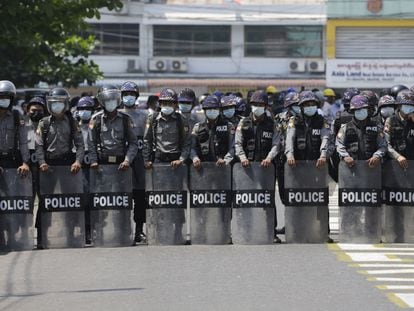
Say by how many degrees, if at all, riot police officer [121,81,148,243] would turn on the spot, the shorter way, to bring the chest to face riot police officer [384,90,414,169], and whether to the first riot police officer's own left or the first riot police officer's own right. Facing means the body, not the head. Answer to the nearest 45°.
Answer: approximately 90° to the first riot police officer's own left

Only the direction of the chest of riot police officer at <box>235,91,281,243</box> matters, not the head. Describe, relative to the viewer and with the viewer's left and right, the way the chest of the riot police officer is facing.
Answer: facing the viewer

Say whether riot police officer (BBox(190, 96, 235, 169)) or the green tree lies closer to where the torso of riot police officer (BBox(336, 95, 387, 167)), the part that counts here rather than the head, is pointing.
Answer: the riot police officer

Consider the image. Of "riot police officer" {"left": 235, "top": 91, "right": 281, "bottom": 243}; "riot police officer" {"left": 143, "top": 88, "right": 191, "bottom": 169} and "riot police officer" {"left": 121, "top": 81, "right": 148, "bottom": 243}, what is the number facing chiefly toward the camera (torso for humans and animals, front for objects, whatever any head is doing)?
3

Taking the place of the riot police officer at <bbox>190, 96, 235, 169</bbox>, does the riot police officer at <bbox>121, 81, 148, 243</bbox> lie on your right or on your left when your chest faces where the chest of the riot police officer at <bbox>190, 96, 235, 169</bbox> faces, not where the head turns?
on your right

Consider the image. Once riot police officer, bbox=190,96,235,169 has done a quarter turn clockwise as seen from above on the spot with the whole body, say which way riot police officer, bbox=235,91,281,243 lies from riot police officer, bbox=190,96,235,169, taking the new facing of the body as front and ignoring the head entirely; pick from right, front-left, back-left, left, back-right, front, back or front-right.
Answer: back

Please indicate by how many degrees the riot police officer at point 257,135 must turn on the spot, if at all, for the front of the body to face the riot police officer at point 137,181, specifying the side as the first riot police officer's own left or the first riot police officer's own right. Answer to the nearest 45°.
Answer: approximately 90° to the first riot police officer's own right

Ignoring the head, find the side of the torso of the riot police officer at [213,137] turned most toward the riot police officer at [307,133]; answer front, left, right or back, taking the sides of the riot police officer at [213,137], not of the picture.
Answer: left

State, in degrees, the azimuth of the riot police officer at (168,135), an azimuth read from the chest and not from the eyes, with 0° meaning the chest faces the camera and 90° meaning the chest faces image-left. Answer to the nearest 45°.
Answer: approximately 0°

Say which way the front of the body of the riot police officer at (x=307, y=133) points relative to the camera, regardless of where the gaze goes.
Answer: toward the camera

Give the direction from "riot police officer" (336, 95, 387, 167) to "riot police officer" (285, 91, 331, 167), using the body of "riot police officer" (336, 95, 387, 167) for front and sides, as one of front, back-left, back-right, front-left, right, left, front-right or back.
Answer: right

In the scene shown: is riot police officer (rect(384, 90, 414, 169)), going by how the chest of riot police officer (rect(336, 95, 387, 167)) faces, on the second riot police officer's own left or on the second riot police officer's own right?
on the second riot police officer's own left

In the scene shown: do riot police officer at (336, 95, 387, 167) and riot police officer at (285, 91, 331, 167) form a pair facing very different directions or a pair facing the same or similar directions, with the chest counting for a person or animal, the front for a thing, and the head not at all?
same or similar directions

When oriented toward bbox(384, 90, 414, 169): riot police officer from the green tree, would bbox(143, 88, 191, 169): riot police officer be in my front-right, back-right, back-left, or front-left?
front-right

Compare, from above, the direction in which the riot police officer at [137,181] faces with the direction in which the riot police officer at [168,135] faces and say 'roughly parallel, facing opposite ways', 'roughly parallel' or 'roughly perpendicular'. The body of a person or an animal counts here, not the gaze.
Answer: roughly parallel
